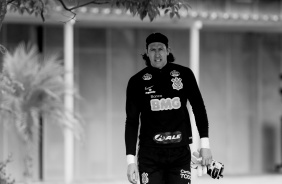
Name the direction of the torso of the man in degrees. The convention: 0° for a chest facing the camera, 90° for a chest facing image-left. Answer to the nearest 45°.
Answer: approximately 0°

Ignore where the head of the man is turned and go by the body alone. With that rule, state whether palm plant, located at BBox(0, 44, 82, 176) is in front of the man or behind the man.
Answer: behind

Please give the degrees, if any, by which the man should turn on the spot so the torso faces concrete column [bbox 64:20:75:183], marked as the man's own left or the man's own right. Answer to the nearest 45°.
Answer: approximately 180°
